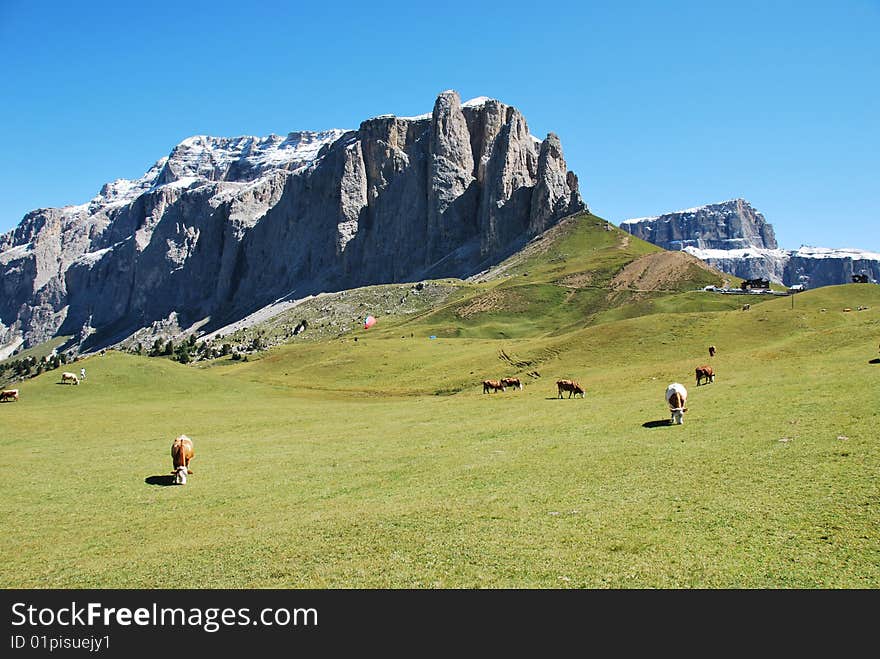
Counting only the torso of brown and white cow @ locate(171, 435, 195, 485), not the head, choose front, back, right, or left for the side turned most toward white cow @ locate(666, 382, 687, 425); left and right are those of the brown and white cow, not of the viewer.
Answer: left

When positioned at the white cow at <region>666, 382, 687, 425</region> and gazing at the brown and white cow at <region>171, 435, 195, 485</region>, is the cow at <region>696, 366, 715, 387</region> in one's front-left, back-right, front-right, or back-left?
back-right

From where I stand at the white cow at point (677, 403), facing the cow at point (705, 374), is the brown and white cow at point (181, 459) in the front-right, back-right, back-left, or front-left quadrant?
back-left

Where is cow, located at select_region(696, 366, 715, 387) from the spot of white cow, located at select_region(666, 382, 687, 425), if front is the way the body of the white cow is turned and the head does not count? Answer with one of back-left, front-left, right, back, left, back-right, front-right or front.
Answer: back

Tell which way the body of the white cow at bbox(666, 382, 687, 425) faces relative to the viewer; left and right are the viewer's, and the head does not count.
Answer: facing the viewer

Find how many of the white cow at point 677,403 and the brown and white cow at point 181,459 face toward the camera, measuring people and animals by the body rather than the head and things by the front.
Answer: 2

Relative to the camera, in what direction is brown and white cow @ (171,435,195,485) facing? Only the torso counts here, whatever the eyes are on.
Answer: toward the camera

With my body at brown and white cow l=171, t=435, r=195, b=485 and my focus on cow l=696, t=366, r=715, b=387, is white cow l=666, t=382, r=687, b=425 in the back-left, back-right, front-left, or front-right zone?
front-right

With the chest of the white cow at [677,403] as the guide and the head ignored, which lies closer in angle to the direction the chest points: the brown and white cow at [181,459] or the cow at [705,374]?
the brown and white cow
